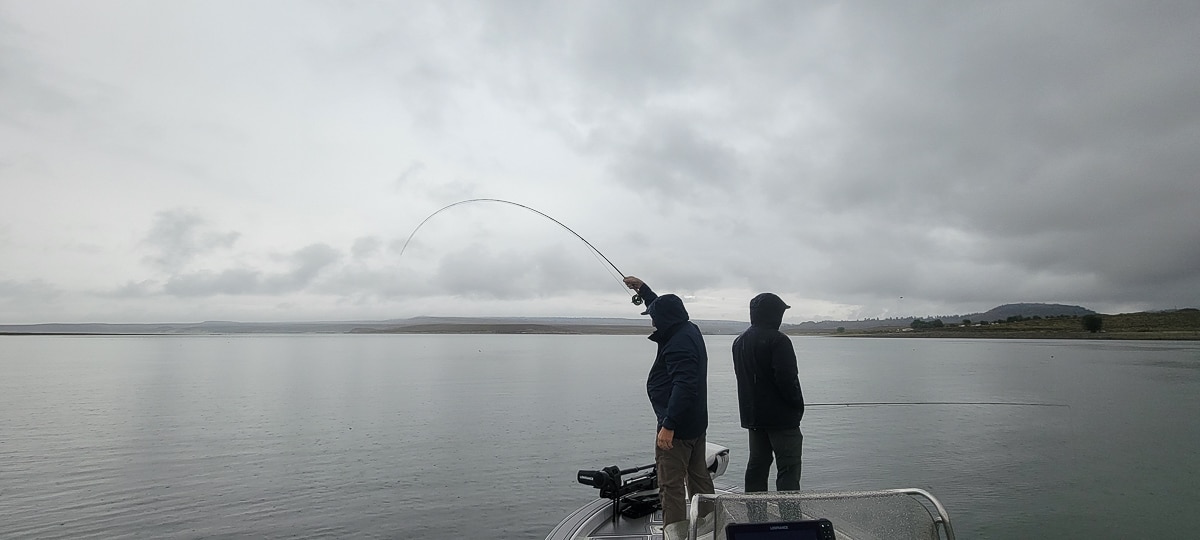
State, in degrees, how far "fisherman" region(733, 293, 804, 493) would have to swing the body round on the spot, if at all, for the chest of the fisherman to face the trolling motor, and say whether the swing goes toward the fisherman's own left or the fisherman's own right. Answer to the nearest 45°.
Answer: approximately 90° to the fisherman's own left

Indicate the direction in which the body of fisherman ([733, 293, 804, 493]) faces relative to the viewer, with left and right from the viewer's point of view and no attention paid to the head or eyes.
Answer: facing away from the viewer and to the right of the viewer

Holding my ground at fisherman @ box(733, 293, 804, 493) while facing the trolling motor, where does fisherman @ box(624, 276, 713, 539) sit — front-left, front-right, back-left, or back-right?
front-left

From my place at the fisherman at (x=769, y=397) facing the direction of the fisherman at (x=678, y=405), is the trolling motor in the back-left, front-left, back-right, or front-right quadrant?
front-right
